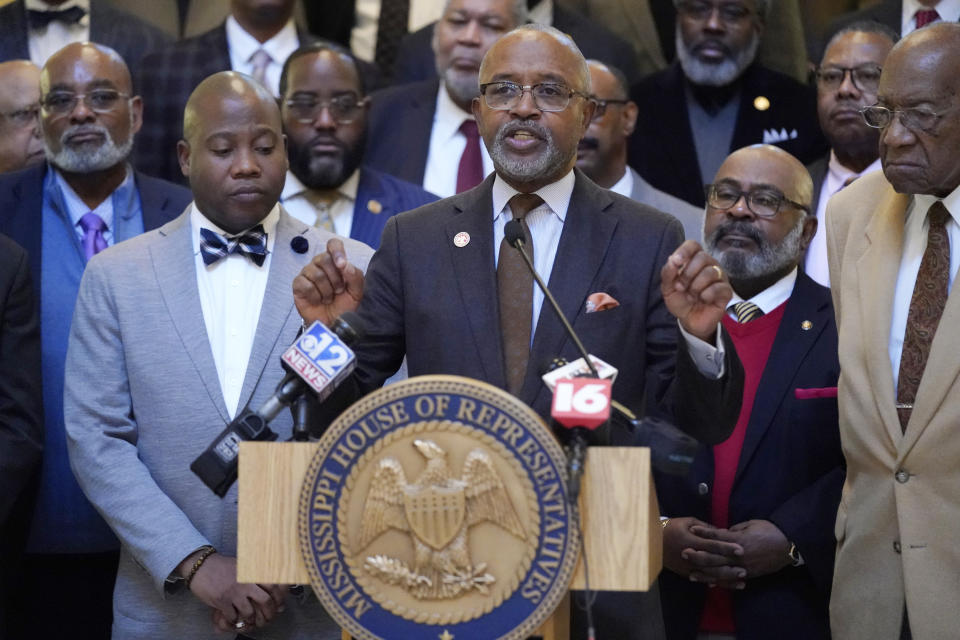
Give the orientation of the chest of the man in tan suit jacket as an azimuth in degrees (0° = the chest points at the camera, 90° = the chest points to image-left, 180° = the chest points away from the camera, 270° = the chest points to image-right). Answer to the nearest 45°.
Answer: approximately 45°

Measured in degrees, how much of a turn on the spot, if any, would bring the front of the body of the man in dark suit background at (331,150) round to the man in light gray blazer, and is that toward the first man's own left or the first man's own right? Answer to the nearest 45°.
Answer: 0° — they already face them

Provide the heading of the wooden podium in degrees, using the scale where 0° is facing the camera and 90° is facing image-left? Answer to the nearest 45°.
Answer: approximately 0°

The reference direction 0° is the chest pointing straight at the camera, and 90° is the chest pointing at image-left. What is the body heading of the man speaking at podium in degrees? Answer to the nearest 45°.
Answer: approximately 0°
